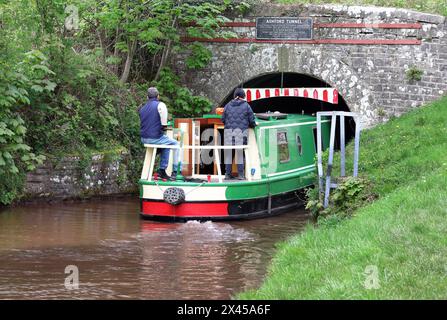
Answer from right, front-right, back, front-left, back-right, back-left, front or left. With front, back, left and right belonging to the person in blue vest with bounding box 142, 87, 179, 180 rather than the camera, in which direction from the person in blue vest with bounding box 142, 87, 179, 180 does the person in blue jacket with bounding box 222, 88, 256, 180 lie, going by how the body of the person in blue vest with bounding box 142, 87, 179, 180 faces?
front-right

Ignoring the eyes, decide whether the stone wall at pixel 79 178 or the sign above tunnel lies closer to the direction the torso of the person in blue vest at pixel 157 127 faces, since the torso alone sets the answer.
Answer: the sign above tunnel

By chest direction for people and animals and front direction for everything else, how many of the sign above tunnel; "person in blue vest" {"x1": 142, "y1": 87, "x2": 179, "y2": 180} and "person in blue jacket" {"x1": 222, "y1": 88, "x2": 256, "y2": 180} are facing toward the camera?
1

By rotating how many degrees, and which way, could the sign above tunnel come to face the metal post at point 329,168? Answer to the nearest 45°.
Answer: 0° — it already faces it

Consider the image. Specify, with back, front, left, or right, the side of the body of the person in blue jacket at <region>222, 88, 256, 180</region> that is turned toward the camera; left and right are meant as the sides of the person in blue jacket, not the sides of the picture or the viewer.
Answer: back

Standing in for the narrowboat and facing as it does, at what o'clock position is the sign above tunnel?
The sign above tunnel is roughly at 11 o'clock from the narrowboat.

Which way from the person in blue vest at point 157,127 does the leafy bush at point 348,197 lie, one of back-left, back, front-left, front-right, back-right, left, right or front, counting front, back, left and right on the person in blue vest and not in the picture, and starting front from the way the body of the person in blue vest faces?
right

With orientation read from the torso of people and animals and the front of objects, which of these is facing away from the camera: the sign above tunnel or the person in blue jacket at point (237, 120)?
the person in blue jacket

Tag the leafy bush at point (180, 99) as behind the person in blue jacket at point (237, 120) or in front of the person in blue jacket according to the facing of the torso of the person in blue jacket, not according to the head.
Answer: in front

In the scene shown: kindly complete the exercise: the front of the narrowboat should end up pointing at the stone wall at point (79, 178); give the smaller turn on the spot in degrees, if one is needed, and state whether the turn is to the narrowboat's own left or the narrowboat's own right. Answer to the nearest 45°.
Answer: approximately 135° to the narrowboat's own left

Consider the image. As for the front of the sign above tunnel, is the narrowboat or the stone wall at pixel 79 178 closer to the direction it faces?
the narrowboat

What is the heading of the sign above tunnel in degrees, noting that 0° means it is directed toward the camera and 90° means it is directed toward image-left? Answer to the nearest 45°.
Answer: approximately 0°

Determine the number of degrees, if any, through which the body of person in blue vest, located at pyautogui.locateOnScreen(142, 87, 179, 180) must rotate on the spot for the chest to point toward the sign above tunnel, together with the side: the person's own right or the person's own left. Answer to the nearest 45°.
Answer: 0° — they already face it

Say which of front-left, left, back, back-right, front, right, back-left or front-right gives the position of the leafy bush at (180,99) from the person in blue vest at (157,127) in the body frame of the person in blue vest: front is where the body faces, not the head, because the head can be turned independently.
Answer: front-left

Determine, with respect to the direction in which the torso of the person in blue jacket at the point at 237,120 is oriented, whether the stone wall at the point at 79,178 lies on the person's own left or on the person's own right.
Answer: on the person's own left

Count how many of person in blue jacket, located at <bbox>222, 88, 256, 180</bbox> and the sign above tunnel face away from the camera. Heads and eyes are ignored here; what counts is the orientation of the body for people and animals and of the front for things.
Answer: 1

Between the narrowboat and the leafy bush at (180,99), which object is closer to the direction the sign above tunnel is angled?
the narrowboat

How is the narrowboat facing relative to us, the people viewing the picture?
facing away from the viewer and to the right of the viewer
